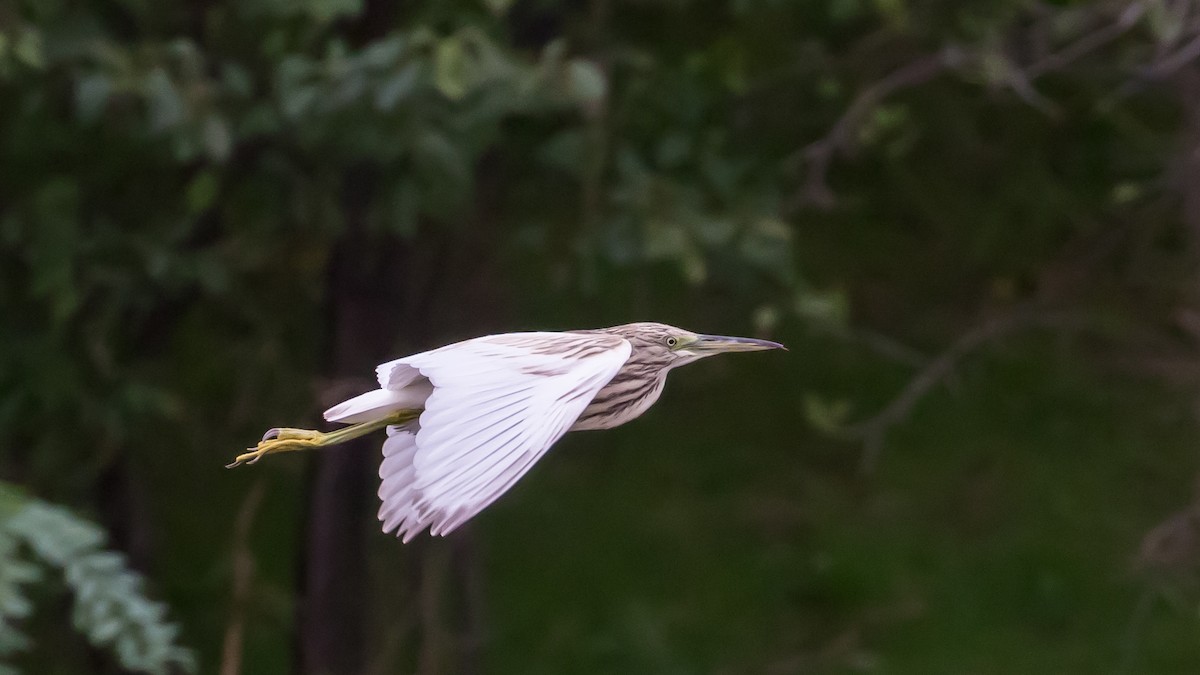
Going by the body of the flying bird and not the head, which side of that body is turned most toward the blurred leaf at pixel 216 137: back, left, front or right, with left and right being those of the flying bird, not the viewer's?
left

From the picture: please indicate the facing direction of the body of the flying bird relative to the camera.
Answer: to the viewer's right

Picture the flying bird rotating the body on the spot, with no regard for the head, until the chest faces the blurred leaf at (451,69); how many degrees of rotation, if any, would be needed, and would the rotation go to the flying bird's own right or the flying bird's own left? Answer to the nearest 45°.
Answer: approximately 90° to the flying bird's own left

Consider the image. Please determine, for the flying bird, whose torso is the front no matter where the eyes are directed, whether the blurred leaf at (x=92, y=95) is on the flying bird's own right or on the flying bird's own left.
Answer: on the flying bird's own left

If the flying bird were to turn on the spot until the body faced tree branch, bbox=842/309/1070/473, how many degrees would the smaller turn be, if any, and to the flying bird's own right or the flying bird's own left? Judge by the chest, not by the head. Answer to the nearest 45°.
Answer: approximately 45° to the flying bird's own left

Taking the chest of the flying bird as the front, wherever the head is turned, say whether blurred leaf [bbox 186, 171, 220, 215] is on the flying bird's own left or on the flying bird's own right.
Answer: on the flying bird's own left

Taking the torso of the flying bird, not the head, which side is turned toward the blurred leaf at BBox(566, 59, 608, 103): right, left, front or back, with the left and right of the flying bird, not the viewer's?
left

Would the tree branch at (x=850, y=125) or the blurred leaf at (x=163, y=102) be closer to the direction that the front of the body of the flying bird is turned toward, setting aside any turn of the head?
the tree branch

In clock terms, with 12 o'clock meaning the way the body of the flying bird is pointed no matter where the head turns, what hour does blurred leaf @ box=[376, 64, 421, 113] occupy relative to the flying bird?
The blurred leaf is roughly at 9 o'clock from the flying bird.

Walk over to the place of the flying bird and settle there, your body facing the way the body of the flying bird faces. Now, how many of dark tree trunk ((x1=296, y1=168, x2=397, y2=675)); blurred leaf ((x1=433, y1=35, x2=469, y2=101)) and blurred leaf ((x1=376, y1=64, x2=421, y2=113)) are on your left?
3

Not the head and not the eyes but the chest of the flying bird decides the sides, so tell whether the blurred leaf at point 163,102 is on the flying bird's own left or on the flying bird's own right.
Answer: on the flying bird's own left

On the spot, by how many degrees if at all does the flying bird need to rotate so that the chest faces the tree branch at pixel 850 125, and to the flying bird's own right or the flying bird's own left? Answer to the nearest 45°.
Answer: approximately 45° to the flying bird's own left

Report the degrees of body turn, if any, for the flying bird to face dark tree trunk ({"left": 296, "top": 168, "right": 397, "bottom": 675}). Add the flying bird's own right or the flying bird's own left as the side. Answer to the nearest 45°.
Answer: approximately 90° to the flying bird's own left
